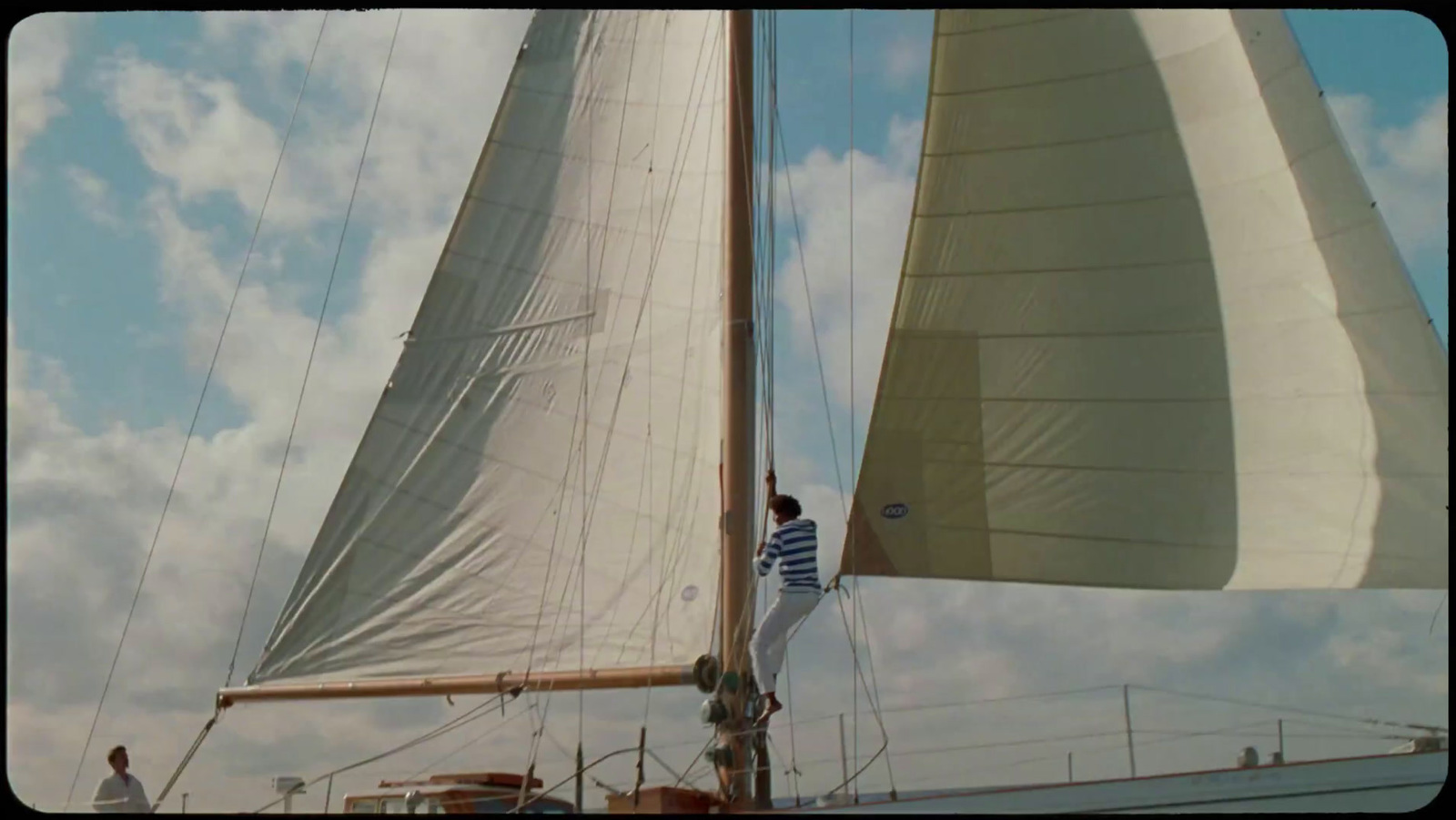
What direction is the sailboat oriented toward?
to the viewer's right

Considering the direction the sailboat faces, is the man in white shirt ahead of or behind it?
behind
